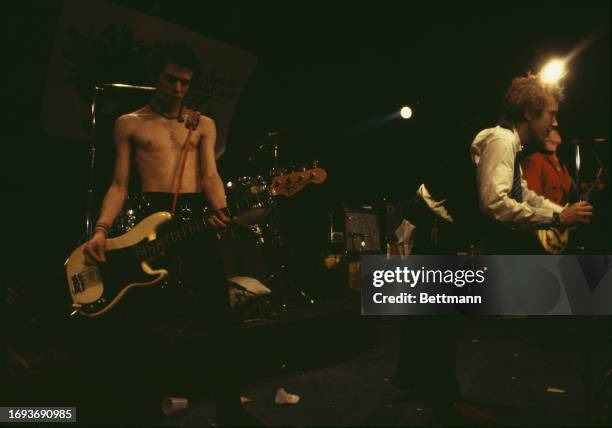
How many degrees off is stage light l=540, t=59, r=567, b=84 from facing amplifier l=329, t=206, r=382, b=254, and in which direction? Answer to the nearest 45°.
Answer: approximately 90° to its right

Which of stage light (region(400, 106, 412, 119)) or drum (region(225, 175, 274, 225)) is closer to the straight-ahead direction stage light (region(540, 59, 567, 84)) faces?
the drum

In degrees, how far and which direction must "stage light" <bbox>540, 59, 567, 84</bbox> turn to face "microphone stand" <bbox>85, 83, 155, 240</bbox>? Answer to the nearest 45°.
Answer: approximately 45° to its right

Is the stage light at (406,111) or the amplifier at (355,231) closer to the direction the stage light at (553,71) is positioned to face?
the amplifier

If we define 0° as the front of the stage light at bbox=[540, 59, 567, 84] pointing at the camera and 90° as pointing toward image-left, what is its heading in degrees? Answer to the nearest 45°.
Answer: approximately 0°

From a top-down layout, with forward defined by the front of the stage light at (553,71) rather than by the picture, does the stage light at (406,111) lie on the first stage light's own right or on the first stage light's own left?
on the first stage light's own right
